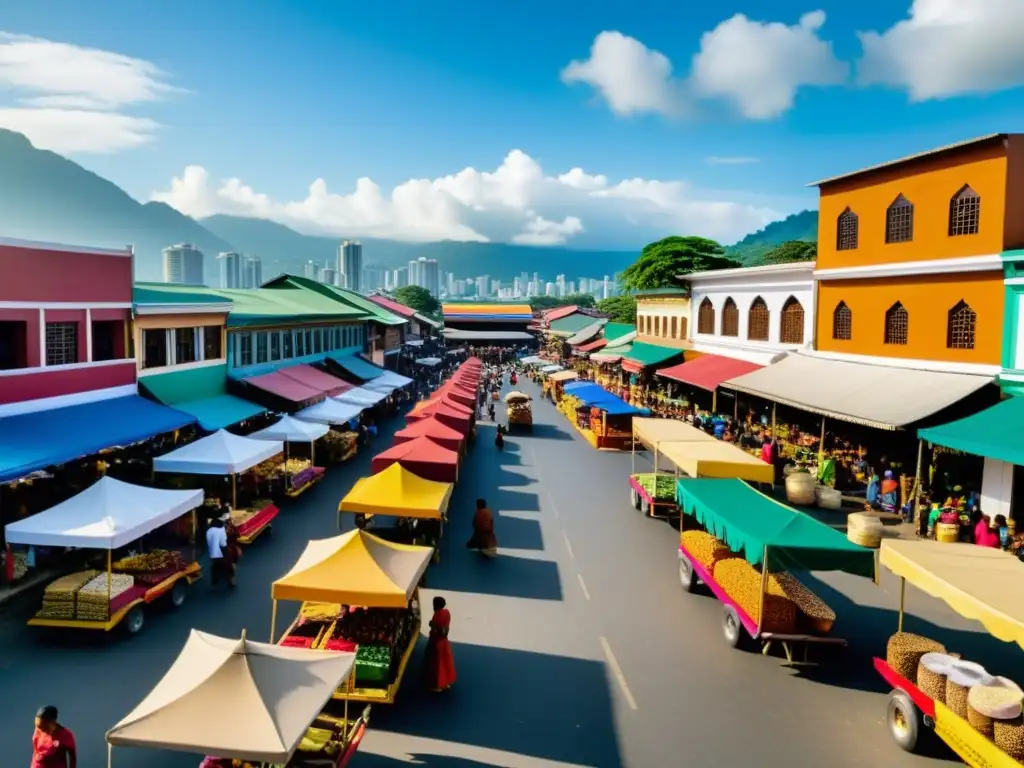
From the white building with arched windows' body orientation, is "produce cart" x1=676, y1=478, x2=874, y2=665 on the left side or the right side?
on its left

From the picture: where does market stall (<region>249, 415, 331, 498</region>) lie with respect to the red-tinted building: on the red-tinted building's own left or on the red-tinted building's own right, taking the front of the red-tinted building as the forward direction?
on the red-tinted building's own left

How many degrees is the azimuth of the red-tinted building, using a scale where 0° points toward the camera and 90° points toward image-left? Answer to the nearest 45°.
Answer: approximately 315°

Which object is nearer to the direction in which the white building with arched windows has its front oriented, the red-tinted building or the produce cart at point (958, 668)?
the red-tinted building

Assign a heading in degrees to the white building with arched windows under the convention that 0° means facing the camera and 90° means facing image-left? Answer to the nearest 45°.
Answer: approximately 45°

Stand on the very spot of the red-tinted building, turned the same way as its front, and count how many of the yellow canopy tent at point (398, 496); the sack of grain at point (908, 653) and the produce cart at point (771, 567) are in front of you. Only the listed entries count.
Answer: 3
